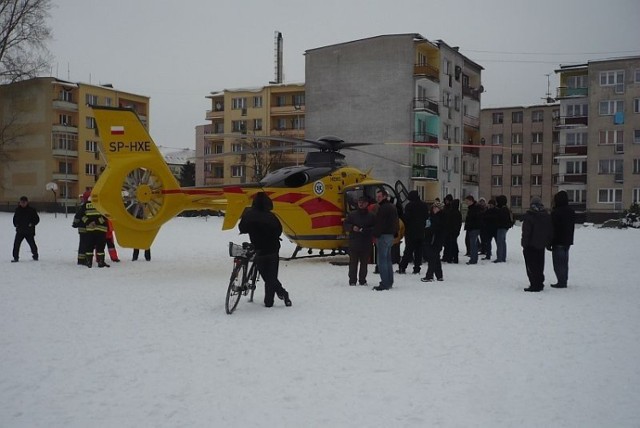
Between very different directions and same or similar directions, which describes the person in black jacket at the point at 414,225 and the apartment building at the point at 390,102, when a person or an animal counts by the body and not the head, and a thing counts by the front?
very different directions

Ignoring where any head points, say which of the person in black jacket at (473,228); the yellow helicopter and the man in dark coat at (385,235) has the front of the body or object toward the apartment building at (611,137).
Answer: the yellow helicopter

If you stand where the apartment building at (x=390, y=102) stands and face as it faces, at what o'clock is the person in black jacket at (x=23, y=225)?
The person in black jacket is roughly at 2 o'clock from the apartment building.

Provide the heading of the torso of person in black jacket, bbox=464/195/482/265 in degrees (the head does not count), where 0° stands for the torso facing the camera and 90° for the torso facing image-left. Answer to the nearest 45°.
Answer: approximately 90°

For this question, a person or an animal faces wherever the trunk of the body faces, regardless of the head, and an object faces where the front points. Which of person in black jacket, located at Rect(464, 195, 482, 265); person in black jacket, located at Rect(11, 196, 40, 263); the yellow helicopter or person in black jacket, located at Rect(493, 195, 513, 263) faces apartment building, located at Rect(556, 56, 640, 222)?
the yellow helicopter

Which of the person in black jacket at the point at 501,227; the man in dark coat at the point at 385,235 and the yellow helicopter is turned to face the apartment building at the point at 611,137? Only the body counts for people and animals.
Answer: the yellow helicopter

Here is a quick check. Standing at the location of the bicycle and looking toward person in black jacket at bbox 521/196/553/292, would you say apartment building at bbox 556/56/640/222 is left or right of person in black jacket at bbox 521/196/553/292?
left

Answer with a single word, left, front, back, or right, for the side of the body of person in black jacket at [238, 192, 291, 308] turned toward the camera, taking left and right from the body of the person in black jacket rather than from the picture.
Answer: back
